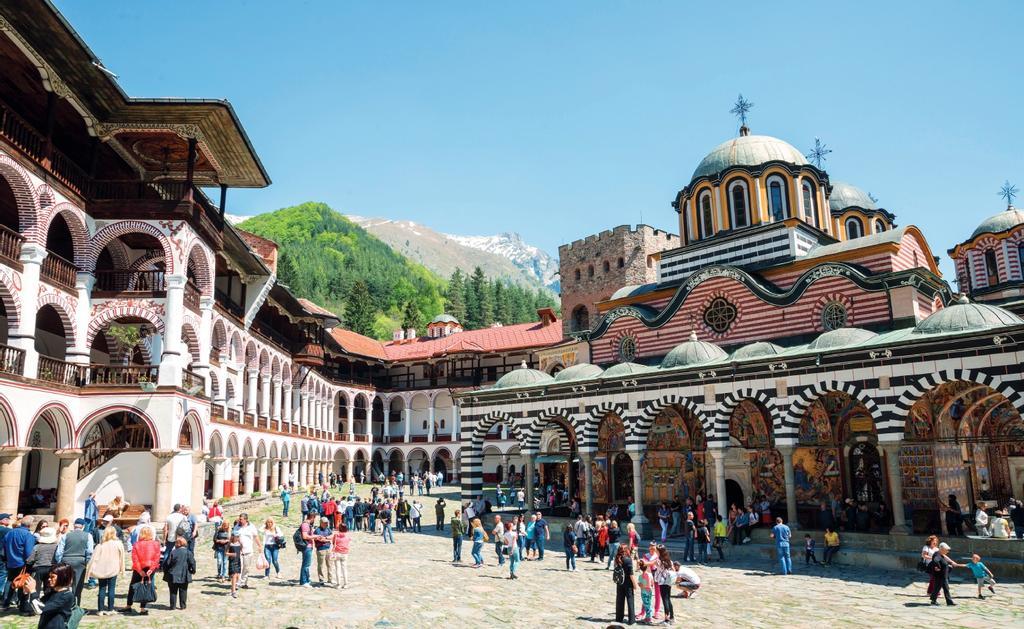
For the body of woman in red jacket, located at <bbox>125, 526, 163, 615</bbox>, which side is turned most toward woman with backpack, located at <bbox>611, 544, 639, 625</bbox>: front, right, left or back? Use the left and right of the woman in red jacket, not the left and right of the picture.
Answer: right

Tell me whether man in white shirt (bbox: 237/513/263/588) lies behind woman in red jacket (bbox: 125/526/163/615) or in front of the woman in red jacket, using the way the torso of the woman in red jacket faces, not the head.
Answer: in front

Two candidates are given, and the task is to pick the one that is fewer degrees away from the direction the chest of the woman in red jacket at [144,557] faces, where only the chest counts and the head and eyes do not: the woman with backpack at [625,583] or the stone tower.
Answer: the stone tower

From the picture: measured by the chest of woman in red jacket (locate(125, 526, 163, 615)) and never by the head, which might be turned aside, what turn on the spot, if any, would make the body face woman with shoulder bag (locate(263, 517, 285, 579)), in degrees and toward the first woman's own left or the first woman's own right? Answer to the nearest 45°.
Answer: approximately 45° to the first woman's own right

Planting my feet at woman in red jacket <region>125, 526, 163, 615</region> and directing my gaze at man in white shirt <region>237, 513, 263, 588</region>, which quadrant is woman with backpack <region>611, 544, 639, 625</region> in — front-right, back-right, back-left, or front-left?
front-right

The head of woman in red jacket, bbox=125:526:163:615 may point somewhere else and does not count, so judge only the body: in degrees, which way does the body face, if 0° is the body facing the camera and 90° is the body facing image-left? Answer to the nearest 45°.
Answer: approximately 180°
